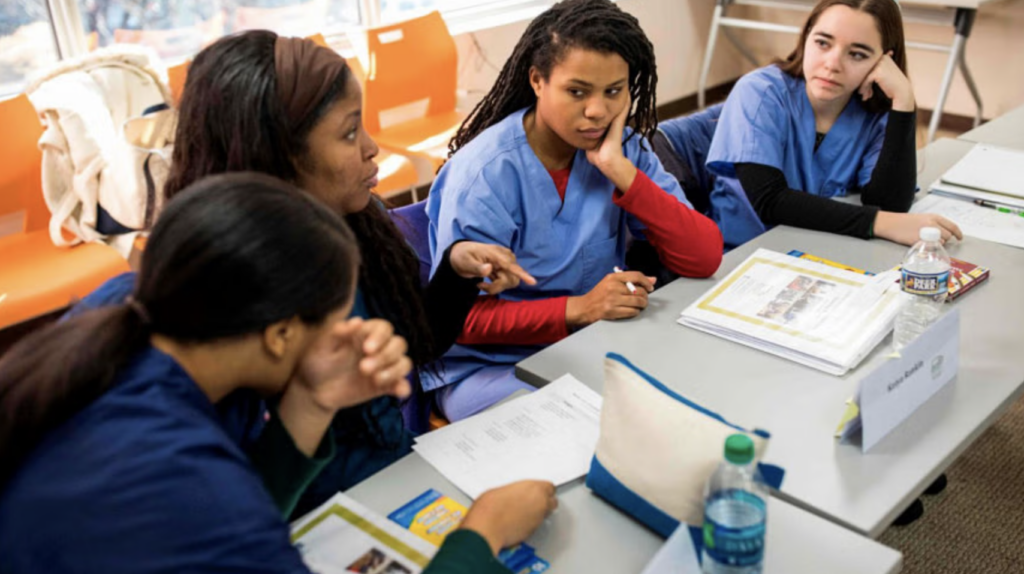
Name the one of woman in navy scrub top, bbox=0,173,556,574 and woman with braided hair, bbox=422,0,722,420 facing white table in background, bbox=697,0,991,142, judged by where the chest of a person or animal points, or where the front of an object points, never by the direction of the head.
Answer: the woman in navy scrub top

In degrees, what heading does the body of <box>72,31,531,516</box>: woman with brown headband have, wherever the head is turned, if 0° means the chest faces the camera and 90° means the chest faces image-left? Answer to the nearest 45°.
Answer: approximately 270°

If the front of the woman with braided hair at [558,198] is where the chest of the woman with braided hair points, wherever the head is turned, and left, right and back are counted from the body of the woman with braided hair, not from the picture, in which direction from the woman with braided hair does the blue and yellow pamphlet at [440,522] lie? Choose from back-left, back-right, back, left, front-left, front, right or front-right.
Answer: front-right

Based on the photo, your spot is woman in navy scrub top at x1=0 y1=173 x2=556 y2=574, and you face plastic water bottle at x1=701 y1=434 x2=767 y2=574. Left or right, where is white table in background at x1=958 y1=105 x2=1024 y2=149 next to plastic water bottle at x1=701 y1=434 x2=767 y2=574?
left

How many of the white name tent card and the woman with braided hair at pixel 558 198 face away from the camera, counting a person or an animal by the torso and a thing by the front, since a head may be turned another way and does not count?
0

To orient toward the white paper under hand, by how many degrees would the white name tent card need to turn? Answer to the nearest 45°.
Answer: approximately 90° to its right

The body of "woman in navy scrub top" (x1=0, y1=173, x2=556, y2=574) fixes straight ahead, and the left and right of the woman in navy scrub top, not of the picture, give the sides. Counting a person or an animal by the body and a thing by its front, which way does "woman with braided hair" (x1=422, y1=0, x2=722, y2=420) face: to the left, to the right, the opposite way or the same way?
to the right

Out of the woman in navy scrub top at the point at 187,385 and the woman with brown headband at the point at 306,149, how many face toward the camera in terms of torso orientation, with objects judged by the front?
0

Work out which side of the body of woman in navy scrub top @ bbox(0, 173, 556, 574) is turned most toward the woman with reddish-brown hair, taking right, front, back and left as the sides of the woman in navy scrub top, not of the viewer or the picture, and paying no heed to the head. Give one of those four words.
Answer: front

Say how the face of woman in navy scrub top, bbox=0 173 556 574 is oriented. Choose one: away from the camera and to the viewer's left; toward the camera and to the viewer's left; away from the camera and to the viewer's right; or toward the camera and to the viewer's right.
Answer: away from the camera and to the viewer's right

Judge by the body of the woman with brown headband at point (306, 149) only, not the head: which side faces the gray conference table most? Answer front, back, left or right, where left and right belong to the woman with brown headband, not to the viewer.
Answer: front

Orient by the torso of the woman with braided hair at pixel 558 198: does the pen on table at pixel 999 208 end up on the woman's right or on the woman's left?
on the woman's left
